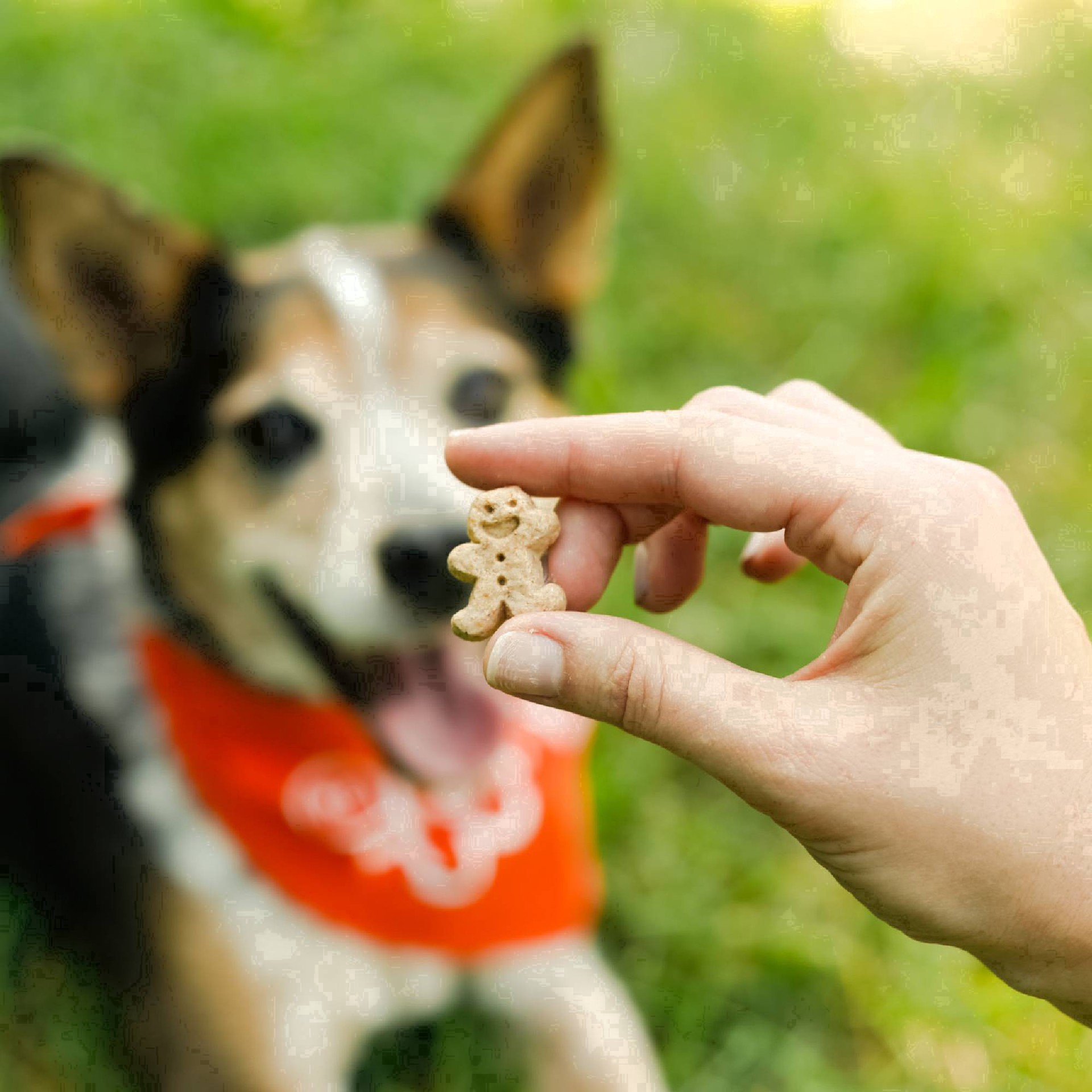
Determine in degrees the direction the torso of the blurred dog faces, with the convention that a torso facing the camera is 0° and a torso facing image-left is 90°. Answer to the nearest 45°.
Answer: approximately 315°
